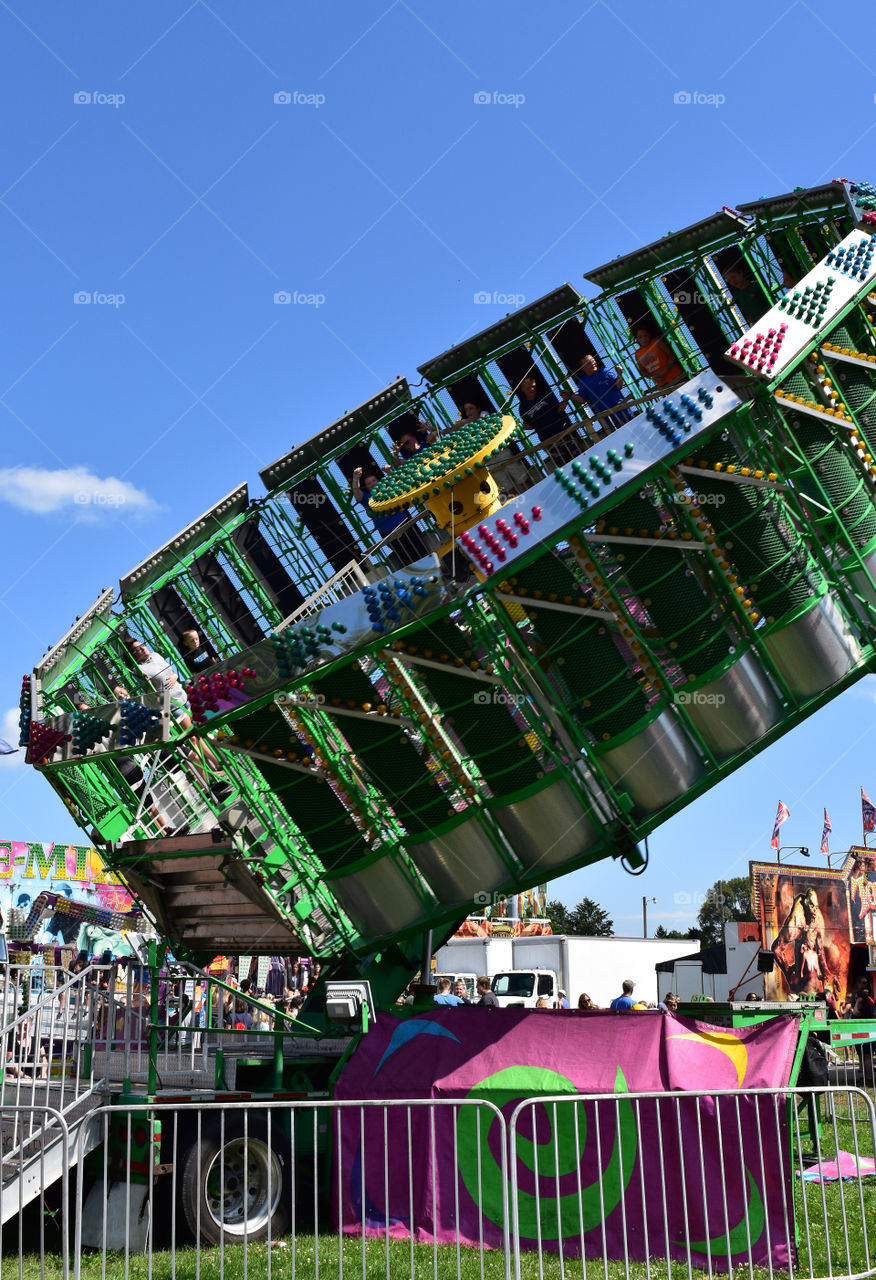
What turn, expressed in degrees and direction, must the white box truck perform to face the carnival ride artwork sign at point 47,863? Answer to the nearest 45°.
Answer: approximately 90° to its right

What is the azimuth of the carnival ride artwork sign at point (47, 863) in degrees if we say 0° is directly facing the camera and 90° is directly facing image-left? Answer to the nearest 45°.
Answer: approximately 0°

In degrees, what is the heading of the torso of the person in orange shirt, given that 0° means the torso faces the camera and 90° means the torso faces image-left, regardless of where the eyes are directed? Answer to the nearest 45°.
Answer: approximately 45°

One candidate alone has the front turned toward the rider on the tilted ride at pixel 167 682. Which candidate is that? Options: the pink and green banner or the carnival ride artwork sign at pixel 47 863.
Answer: the carnival ride artwork sign

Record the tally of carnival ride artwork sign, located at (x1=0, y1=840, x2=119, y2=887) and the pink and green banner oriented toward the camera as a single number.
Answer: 2

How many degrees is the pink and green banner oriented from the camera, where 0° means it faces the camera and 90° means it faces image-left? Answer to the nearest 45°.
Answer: approximately 0°

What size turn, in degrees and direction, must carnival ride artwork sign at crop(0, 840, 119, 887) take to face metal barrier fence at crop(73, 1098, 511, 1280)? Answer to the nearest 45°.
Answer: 0° — it already faces it

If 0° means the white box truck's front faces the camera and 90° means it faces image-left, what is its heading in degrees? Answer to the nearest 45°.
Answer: approximately 45°
